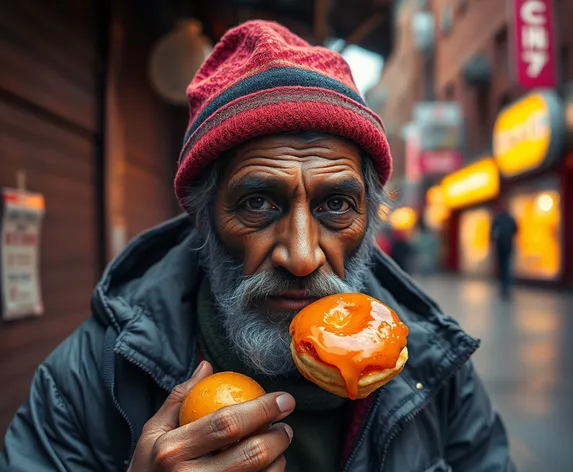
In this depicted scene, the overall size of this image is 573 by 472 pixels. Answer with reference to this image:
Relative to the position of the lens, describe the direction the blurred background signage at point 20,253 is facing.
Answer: facing the viewer and to the right of the viewer

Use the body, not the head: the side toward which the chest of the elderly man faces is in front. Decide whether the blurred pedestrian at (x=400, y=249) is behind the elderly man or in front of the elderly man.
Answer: behind

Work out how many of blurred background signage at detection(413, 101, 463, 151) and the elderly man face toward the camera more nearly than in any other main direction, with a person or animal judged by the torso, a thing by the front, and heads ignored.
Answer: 2

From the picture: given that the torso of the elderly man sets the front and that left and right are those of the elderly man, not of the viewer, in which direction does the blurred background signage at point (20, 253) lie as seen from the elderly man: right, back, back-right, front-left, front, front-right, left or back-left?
back-right

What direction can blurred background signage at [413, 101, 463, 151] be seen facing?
toward the camera

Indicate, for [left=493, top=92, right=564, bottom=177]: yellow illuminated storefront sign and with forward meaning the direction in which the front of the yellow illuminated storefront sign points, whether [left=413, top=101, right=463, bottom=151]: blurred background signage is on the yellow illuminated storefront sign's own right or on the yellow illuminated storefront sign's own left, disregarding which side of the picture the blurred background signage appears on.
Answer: on the yellow illuminated storefront sign's own right

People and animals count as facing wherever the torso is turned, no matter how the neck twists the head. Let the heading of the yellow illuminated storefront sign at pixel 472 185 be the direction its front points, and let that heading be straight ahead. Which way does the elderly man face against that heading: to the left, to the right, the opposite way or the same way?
to the left

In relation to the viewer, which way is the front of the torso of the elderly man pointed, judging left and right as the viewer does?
facing the viewer

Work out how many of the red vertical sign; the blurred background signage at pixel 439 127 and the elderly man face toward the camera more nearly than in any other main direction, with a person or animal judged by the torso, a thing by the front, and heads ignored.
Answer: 3

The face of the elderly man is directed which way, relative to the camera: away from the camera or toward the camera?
toward the camera

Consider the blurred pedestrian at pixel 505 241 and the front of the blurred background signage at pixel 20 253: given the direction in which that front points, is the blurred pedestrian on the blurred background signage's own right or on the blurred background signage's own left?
on the blurred background signage's own left

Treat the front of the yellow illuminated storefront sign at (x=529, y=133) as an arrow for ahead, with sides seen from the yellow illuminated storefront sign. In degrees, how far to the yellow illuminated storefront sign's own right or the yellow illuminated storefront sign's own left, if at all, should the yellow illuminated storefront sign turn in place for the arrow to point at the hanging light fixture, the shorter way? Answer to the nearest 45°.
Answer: approximately 45° to the yellow illuminated storefront sign's own left

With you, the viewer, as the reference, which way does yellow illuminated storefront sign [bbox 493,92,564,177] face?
facing the viewer and to the left of the viewer

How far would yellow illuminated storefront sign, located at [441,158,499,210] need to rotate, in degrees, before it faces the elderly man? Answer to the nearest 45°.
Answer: approximately 45° to its left

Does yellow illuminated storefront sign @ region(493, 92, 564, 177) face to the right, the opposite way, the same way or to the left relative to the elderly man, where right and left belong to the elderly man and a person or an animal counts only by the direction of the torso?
to the right

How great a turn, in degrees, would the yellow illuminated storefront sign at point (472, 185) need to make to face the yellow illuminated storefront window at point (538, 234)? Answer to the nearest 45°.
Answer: approximately 45° to its left

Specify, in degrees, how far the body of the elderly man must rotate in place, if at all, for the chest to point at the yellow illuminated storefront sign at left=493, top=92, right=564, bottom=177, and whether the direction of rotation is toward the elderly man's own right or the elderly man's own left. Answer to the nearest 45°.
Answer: approximately 135° to the elderly man's own left

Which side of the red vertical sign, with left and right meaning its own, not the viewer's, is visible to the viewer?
front

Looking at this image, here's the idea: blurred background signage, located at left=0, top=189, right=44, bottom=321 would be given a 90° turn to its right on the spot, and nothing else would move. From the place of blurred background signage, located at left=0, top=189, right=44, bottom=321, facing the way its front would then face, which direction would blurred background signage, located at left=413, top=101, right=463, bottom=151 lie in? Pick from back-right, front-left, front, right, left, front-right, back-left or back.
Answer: back
